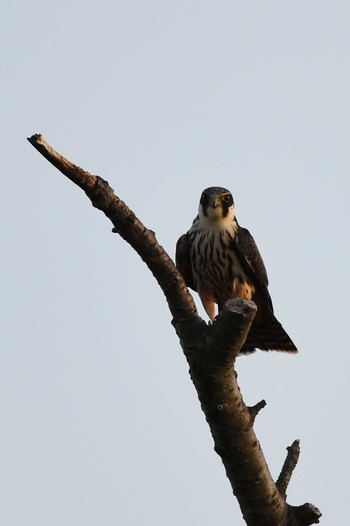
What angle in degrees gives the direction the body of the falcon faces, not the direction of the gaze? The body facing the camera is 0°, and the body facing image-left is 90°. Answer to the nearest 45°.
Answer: approximately 45°
